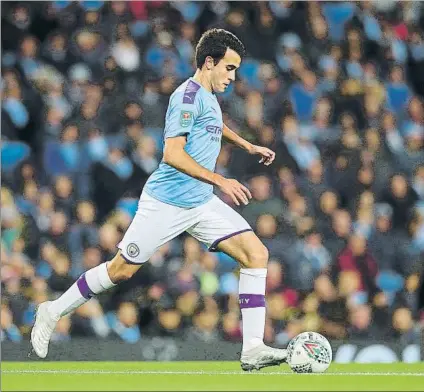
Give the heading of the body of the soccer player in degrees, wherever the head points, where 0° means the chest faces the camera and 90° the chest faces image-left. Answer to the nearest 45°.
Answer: approximately 270°
